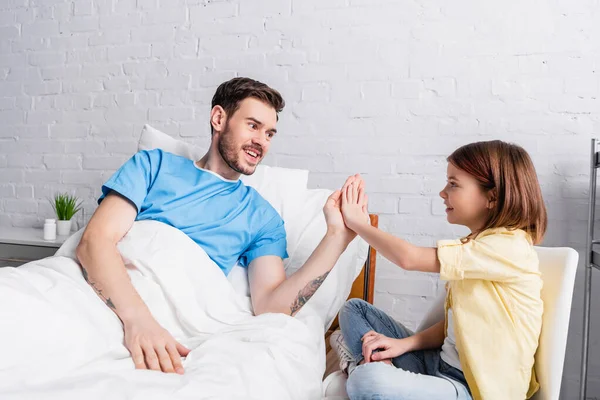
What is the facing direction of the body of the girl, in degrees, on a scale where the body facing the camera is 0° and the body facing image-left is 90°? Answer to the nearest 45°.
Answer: approximately 90°

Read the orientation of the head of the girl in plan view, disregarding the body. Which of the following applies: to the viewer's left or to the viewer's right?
to the viewer's left

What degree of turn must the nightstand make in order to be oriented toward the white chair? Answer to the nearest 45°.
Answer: approximately 45° to its left

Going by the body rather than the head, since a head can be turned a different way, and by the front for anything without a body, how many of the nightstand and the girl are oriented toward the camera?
1

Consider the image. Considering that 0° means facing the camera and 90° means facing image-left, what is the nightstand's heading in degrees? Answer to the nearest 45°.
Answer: approximately 0°

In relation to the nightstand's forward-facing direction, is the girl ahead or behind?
ahead

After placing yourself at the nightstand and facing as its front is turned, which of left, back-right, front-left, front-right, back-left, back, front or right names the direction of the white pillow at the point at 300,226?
front-left
